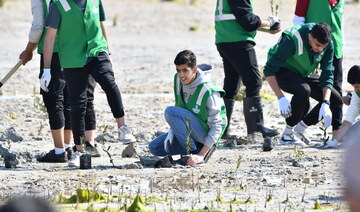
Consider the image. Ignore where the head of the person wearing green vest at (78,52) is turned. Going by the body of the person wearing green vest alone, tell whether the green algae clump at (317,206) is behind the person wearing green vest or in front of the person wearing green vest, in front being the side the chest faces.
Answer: in front

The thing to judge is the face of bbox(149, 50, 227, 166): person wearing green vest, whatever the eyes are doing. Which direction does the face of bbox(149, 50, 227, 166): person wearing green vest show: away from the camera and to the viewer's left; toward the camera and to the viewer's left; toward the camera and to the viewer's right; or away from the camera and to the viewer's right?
toward the camera and to the viewer's left

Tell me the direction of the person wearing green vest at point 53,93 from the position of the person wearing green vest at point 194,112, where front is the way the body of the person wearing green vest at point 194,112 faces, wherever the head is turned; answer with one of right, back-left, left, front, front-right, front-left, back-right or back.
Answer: front-right

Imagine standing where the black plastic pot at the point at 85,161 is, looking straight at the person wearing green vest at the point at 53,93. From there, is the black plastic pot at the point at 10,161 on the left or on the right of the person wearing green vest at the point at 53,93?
left

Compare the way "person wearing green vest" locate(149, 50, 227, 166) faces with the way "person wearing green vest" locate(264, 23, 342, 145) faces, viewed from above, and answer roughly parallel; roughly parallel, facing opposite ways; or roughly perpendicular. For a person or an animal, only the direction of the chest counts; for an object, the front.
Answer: roughly perpendicular

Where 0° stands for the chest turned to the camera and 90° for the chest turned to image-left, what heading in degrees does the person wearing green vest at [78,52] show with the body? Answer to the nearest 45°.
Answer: approximately 315°

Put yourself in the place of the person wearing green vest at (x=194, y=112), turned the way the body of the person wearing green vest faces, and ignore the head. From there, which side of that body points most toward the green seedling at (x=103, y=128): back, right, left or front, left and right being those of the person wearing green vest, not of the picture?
right

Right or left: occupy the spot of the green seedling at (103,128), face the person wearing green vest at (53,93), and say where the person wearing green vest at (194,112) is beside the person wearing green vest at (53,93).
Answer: left
